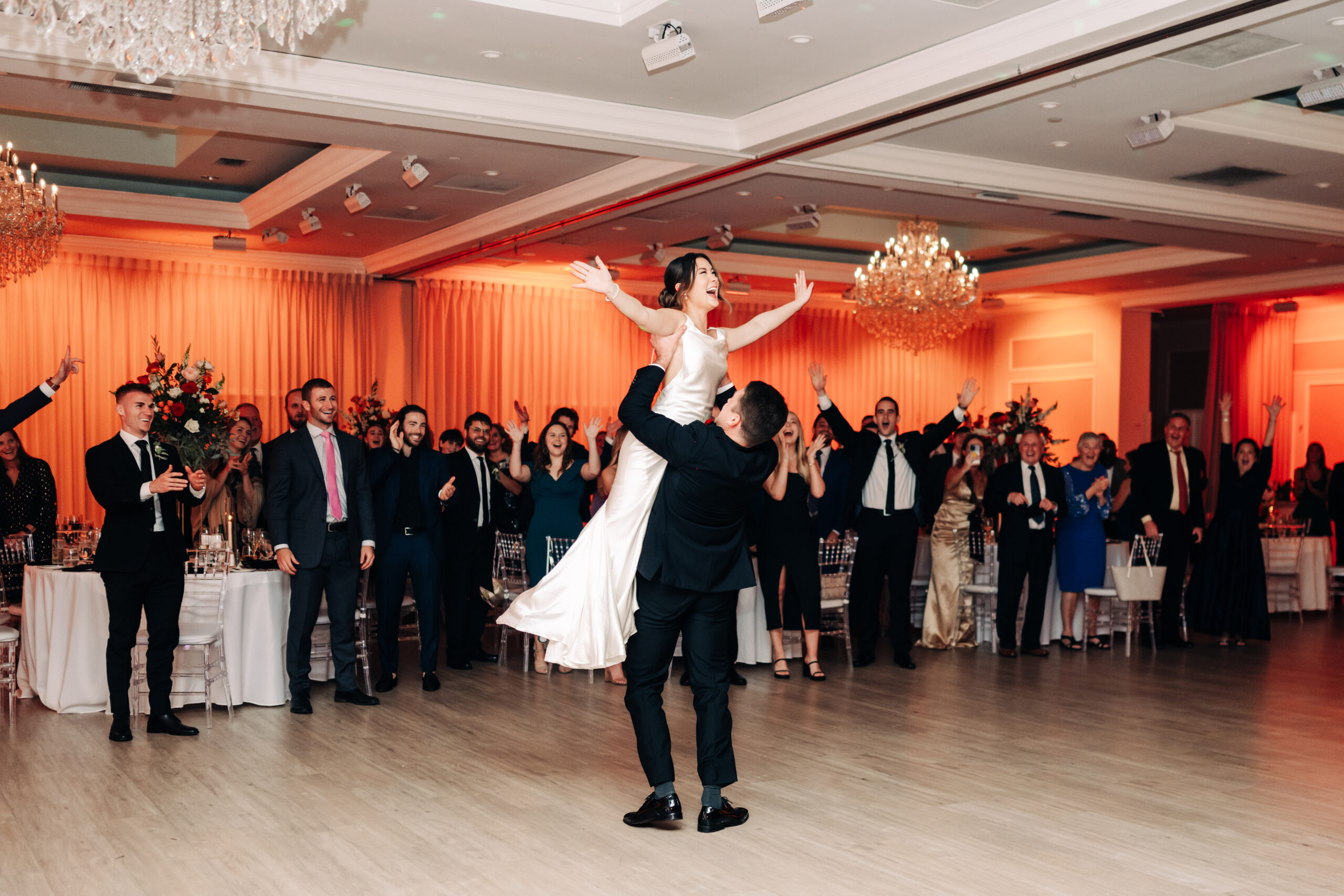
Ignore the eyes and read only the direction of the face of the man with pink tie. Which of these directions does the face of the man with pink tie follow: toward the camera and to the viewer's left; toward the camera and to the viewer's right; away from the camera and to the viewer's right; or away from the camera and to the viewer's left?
toward the camera and to the viewer's right

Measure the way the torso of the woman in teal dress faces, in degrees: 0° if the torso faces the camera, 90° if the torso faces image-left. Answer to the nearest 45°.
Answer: approximately 0°

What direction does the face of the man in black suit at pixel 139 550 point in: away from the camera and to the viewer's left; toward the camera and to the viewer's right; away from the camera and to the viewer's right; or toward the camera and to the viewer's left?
toward the camera and to the viewer's right

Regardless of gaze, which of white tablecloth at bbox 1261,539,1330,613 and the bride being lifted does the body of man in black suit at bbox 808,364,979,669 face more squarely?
the bride being lifted

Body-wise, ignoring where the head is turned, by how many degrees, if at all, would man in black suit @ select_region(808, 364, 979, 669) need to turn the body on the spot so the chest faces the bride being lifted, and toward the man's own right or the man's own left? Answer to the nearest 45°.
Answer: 0° — they already face them

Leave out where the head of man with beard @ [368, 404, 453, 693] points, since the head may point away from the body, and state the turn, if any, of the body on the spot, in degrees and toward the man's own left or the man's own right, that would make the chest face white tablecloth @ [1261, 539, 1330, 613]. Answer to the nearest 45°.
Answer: approximately 90° to the man's own left

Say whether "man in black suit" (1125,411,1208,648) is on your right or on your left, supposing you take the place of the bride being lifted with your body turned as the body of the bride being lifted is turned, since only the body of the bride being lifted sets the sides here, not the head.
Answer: on your left

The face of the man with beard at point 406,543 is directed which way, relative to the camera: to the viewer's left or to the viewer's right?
to the viewer's right

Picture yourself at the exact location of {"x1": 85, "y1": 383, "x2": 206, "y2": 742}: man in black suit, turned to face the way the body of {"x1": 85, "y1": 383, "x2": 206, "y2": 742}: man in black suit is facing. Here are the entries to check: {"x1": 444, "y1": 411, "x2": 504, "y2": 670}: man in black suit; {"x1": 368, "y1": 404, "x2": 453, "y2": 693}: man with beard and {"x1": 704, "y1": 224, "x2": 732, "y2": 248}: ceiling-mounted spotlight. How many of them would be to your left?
3

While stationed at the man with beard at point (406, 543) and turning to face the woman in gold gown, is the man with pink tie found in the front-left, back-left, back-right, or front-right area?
back-right
